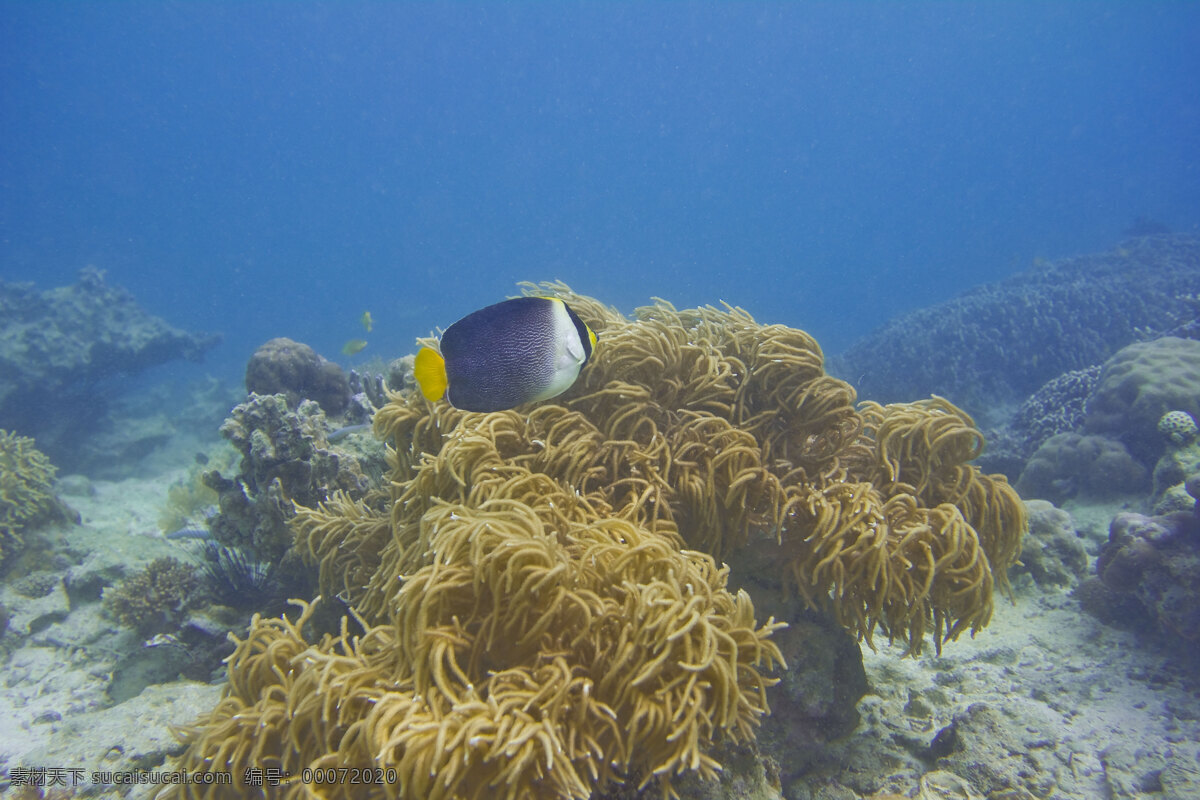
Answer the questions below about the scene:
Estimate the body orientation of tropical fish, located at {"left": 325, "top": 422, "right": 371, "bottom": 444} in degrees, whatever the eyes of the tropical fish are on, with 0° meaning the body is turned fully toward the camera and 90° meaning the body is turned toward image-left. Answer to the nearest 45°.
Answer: approximately 90°

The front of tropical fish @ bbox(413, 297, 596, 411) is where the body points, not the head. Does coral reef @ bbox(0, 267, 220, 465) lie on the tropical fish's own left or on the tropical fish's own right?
on the tropical fish's own left

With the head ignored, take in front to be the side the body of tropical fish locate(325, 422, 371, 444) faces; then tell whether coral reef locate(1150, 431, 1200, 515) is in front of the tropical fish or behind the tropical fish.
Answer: behind

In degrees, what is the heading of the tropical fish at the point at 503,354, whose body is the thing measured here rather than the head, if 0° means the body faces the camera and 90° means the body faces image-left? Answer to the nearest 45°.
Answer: approximately 270°

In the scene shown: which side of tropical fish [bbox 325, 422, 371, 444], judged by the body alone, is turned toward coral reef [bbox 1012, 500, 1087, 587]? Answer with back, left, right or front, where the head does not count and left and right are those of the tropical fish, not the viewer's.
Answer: back
